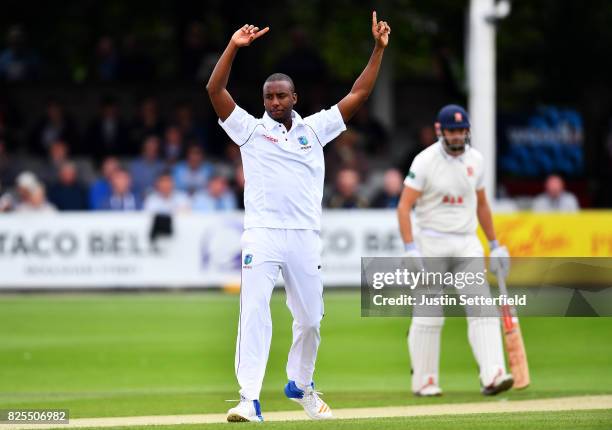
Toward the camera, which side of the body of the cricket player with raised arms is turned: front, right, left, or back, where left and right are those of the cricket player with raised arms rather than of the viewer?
front

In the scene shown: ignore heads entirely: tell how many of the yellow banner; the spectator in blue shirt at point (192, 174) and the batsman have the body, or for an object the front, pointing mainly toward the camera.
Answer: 3

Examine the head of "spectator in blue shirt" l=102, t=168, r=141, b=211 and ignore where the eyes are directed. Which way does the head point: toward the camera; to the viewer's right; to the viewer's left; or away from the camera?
toward the camera

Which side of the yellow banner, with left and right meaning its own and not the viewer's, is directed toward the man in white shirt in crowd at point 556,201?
back

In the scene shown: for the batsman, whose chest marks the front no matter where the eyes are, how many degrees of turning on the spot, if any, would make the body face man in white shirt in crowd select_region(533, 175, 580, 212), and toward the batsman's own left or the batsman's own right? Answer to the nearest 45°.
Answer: approximately 180°

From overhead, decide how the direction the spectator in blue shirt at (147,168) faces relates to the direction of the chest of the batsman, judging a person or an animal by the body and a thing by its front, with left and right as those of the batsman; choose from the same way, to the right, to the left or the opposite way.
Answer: the same way

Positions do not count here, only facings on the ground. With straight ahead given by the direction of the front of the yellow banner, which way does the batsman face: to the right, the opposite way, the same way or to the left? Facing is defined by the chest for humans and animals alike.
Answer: the same way

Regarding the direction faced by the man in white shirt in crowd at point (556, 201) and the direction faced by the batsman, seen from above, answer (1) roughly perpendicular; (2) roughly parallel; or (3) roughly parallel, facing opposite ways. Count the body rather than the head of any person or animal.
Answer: roughly parallel

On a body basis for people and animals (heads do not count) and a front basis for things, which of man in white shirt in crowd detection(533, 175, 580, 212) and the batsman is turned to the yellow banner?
the man in white shirt in crowd

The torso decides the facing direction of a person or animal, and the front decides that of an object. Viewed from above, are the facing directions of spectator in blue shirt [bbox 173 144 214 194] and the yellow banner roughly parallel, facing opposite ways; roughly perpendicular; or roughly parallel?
roughly parallel

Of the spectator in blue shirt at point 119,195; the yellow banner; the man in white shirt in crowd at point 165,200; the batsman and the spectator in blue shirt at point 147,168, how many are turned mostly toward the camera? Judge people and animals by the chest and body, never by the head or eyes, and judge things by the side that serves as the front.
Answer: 5

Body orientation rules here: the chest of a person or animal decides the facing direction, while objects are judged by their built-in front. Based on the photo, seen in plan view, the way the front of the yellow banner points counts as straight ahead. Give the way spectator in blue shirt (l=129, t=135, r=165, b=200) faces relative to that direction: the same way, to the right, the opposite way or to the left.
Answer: the same way

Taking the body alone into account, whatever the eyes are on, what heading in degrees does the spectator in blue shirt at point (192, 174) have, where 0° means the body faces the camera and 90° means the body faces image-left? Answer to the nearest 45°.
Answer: approximately 0°

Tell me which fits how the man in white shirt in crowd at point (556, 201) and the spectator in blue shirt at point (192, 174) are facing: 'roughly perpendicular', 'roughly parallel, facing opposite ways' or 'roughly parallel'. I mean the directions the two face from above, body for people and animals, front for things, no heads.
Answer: roughly parallel

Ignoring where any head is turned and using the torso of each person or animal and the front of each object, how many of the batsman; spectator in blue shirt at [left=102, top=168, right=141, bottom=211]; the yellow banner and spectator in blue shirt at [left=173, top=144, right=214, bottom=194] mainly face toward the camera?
4

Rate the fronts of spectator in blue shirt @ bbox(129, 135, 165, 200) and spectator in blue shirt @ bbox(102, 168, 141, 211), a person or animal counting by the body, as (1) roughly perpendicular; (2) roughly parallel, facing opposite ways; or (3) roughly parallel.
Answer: roughly parallel
